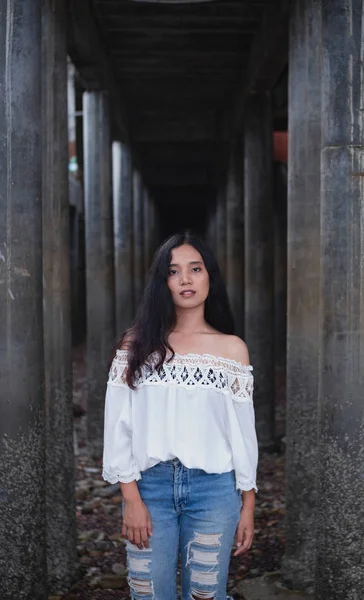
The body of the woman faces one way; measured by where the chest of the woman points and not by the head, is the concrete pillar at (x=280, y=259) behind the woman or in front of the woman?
behind

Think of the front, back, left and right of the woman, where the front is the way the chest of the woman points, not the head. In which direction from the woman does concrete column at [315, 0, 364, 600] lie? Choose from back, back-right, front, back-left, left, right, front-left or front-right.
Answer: back-left

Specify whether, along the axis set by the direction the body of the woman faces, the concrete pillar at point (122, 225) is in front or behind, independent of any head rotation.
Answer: behind

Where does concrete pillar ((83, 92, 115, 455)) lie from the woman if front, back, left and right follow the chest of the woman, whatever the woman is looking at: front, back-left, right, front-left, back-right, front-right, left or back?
back

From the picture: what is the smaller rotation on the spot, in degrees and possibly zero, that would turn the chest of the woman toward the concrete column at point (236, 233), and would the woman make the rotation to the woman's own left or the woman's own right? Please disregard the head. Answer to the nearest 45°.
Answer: approximately 180°

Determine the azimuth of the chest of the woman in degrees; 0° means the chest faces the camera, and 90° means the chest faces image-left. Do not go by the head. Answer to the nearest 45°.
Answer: approximately 0°

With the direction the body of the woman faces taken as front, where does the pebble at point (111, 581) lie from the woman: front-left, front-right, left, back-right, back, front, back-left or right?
back

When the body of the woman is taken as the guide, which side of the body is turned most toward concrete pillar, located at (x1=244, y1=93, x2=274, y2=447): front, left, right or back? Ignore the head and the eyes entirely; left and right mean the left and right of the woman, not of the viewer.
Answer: back

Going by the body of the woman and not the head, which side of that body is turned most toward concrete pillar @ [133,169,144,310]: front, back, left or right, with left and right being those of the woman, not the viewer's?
back

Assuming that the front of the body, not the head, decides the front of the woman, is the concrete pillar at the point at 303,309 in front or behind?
behind
